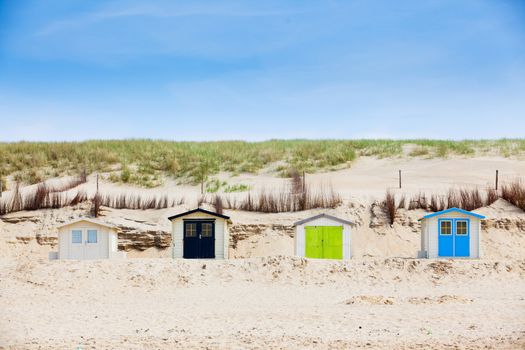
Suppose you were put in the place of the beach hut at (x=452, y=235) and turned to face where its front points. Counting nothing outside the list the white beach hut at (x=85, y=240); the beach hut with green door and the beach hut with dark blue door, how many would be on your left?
0

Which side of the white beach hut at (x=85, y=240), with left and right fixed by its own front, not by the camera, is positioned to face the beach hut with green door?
left

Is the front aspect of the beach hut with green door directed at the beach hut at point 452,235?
no

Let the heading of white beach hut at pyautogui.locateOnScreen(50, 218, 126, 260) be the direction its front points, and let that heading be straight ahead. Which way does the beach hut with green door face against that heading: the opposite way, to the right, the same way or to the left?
the same way

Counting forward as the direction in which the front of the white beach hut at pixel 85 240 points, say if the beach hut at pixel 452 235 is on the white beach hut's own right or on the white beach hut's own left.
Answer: on the white beach hut's own left

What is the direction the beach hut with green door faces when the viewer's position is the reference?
facing the viewer

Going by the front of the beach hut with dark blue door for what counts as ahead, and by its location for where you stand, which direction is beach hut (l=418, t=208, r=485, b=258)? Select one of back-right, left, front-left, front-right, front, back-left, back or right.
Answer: left

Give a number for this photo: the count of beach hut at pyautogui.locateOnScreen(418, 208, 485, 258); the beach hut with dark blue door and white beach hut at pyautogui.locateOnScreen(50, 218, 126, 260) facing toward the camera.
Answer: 3

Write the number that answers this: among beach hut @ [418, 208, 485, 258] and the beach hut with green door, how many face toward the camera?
2

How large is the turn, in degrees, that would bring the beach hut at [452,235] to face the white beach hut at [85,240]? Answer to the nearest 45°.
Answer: approximately 90° to its right

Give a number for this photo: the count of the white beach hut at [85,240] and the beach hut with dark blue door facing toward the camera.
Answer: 2

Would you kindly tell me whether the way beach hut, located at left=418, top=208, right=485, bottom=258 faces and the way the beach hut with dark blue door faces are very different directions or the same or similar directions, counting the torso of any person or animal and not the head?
same or similar directions

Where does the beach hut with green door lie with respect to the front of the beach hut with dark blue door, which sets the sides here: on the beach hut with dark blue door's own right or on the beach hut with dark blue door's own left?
on the beach hut with dark blue door's own left

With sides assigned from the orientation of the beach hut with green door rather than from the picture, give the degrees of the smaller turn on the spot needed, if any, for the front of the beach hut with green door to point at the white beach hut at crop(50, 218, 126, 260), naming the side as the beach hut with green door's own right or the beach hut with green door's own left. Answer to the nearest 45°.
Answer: approximately 90° to the beach hut with green door's own right

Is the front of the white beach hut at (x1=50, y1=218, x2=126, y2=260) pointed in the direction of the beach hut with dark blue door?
no

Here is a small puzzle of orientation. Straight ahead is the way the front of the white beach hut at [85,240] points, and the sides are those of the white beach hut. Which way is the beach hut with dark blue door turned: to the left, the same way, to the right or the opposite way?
the same way

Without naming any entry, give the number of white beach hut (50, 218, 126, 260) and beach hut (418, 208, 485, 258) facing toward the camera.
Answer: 2

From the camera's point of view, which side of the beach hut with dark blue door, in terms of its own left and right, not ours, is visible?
front

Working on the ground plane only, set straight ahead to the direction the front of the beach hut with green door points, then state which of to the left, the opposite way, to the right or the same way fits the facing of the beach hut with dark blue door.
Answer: the same way
